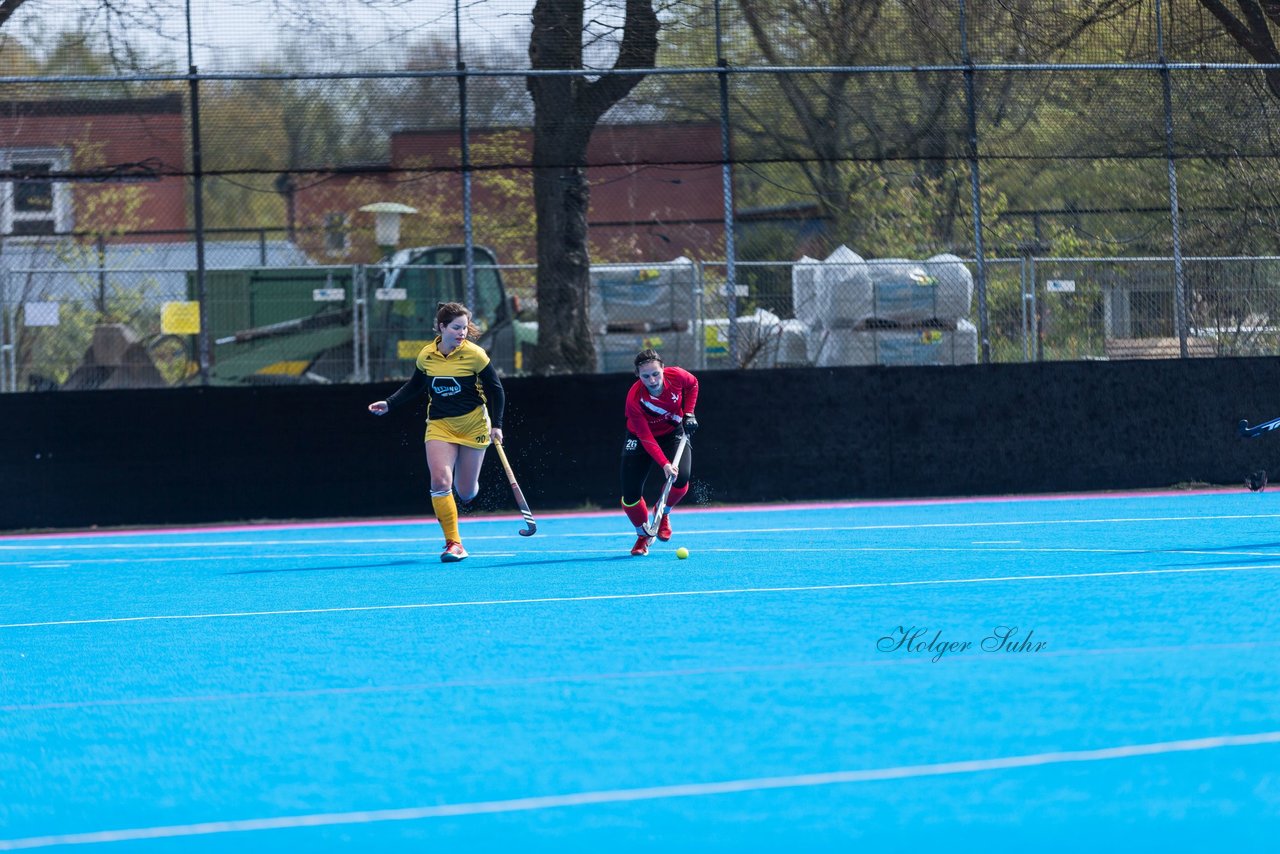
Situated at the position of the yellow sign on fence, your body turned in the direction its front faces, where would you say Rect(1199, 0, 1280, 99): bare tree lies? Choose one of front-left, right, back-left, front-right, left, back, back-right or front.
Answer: left

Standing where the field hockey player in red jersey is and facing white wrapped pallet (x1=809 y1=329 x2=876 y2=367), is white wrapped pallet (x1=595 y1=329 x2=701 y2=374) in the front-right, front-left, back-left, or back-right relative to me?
front-left

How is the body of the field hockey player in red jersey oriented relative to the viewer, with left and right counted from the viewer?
facing the viewer

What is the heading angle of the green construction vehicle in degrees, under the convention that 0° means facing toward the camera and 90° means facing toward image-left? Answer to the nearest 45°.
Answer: approximately 90°

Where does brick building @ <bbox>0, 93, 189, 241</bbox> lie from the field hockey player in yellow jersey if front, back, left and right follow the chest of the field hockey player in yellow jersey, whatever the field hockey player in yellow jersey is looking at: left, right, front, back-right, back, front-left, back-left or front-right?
back-right

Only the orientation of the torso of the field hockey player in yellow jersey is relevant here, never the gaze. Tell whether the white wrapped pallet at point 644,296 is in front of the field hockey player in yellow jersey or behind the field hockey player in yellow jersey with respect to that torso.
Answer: behind

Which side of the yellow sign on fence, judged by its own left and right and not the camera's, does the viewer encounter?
front

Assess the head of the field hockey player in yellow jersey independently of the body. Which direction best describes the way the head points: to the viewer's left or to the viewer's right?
to the viewer's right

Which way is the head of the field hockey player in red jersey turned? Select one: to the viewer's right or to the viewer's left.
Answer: to the viewer's right

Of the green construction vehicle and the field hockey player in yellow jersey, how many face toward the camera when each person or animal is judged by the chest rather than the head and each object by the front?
1
